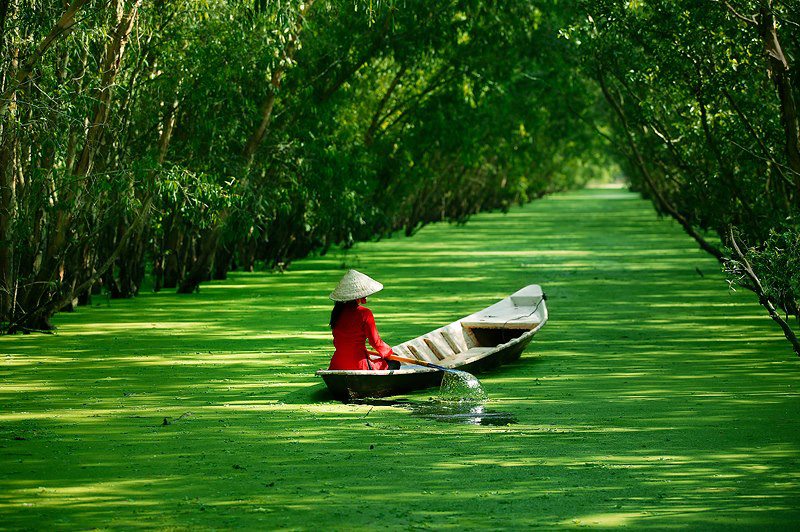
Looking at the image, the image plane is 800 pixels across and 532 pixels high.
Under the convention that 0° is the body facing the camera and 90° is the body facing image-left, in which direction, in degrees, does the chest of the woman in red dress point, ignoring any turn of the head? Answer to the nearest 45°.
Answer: approximately 225°

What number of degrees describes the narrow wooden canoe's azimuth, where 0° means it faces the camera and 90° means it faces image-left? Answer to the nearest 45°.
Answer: approximately 225°

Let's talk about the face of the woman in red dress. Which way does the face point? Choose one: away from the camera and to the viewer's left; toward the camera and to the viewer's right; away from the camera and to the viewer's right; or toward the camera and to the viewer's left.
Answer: away from the camera and to the viewer's right
